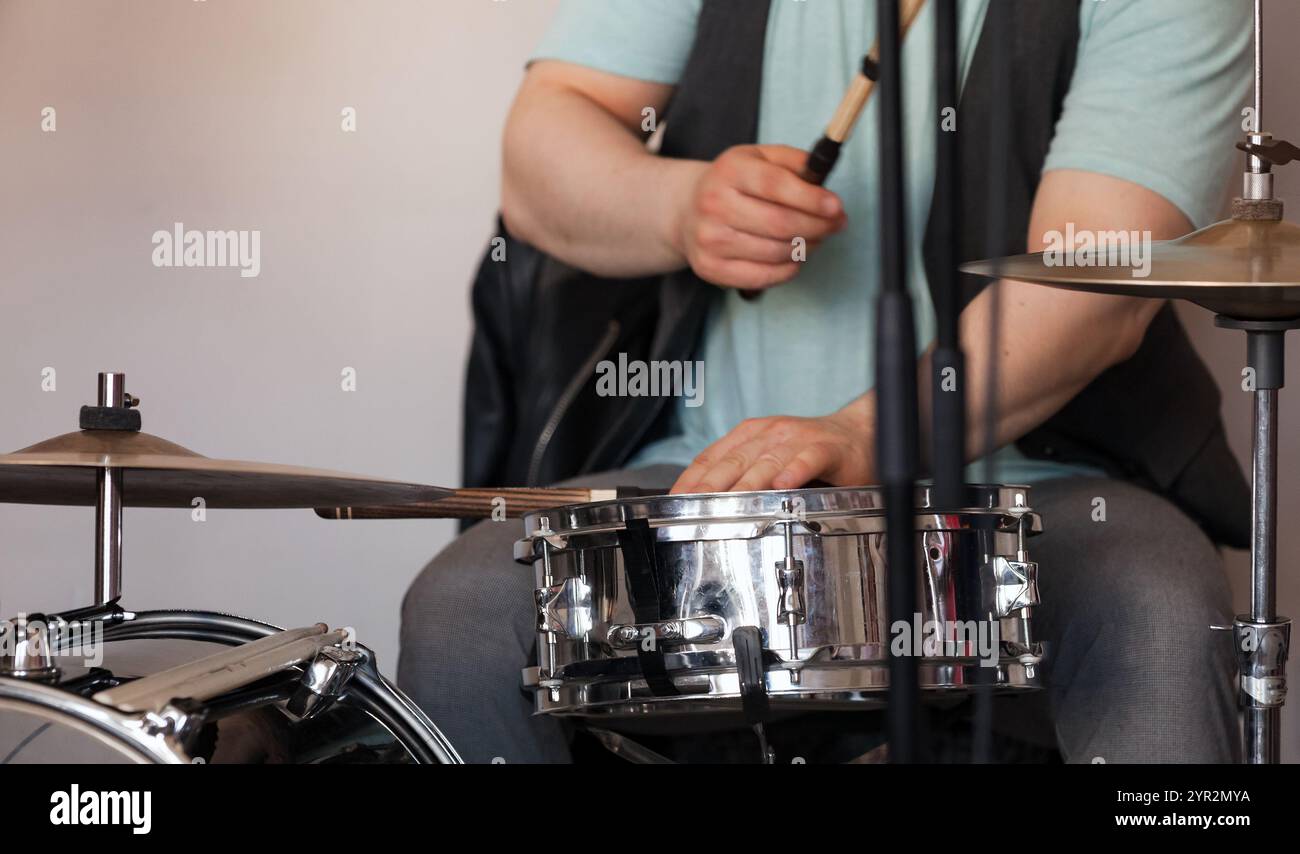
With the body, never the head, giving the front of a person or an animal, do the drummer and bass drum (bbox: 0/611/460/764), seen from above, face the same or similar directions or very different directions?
same or similar directions

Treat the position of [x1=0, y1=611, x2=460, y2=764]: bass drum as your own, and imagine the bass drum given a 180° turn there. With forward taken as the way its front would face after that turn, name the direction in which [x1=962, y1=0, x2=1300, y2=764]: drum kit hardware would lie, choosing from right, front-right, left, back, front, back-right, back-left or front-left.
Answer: front-right

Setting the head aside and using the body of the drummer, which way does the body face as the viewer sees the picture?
toward the camera

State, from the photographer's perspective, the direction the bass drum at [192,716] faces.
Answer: facing the viewer and to the left of the viewer

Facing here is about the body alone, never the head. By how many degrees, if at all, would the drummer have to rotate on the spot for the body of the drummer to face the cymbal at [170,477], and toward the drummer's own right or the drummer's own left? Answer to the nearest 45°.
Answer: approximately 45° to the drummer's own right

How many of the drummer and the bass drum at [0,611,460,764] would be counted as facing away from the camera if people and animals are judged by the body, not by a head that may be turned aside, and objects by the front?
0
